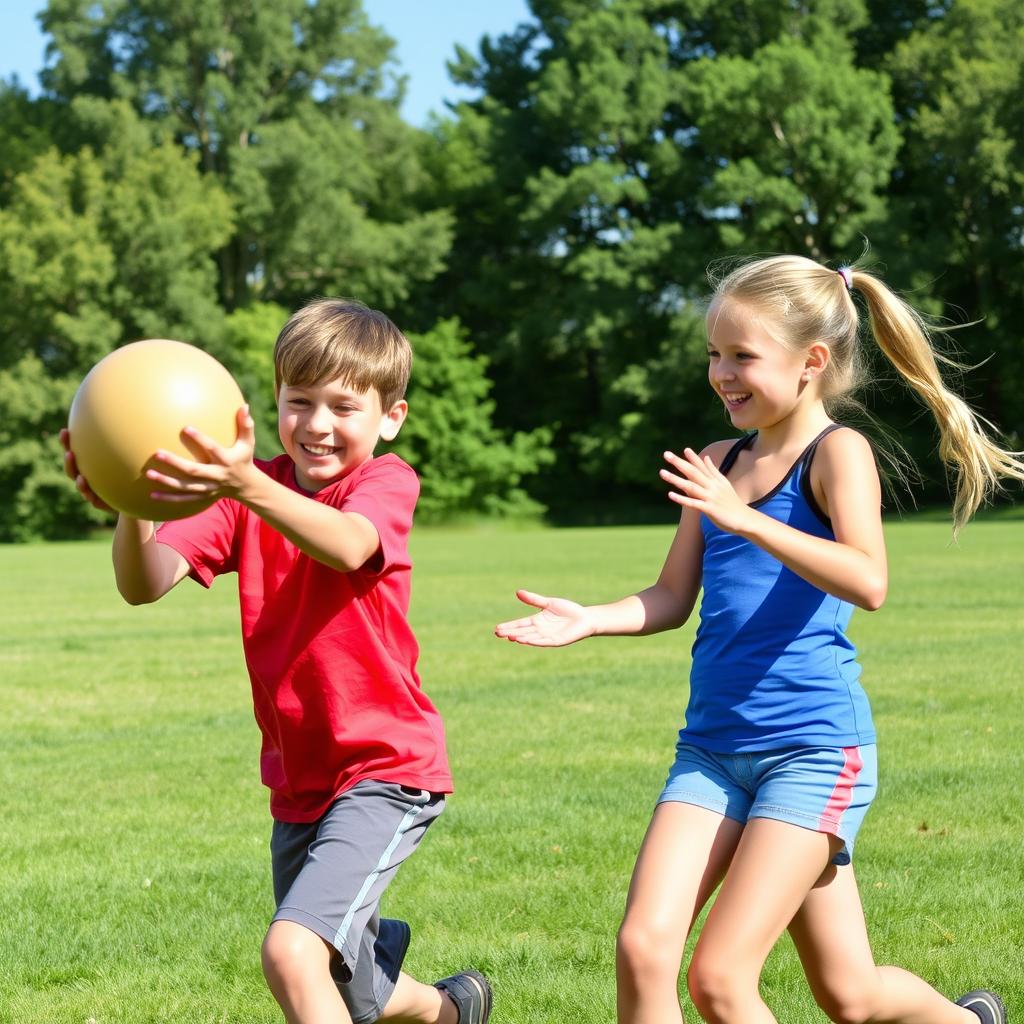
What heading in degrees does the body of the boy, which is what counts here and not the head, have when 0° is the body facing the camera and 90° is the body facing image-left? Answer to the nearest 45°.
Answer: approximately 45°

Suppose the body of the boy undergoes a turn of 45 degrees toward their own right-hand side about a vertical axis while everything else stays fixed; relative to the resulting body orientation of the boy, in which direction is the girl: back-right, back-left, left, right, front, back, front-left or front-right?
back

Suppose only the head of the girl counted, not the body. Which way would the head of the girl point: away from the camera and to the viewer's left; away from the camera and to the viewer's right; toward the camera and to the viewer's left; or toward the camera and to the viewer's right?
toward the camera and to the viewer's left

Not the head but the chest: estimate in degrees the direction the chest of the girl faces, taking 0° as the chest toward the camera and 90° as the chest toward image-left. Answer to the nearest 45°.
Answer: approximately 45°
